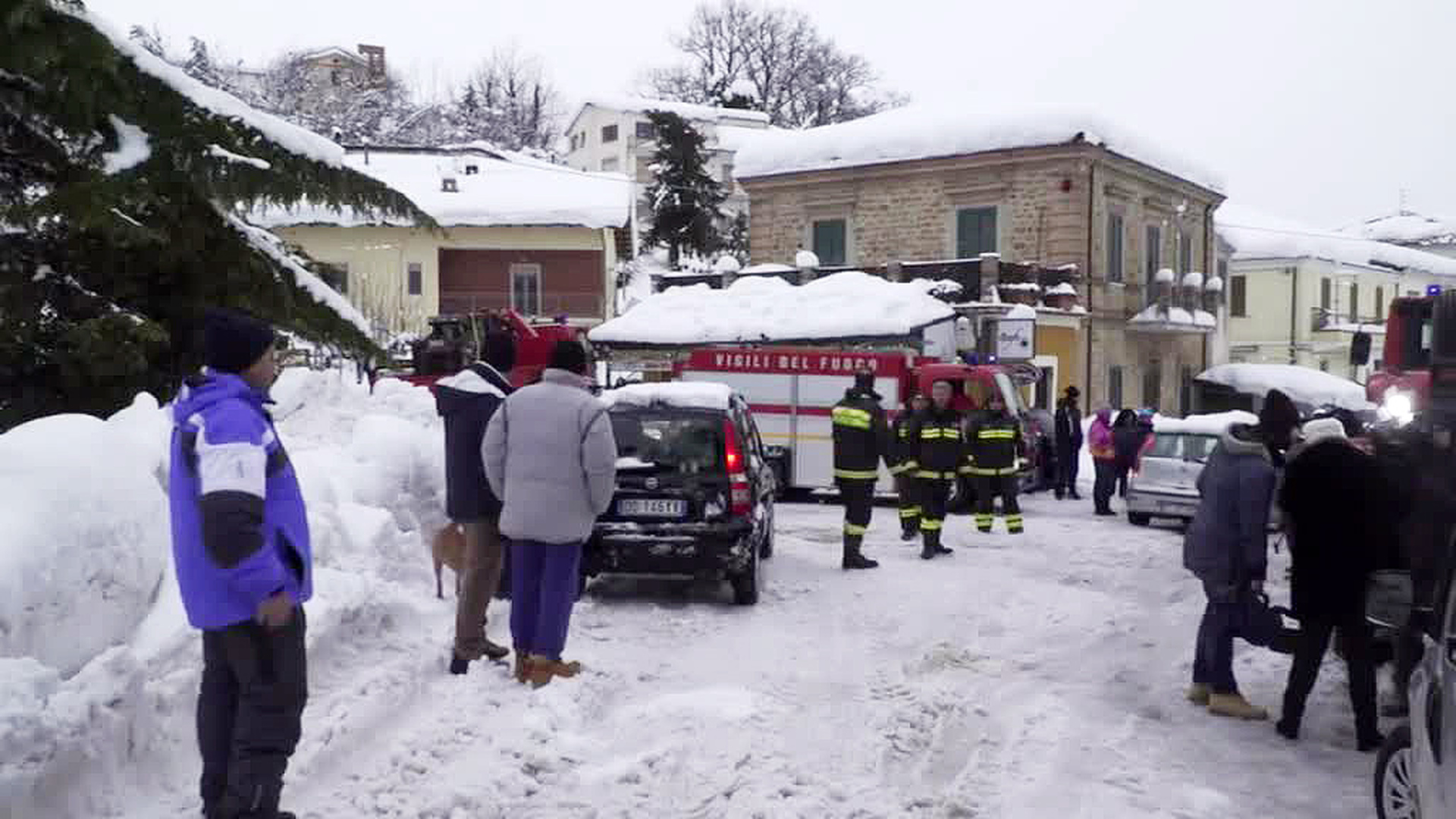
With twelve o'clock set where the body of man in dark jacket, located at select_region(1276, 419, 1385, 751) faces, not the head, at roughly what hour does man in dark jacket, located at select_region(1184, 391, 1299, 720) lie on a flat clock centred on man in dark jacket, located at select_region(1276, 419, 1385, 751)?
man in dark jacket, located at select_region(1184, 391, 1299, 720) is roughly at 10 o'clock from man in dark jacket, located at select_region(1276, 419, 1385, 751).

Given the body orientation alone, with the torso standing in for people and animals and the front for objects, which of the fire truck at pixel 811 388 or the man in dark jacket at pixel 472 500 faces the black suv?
the man in dark jacket

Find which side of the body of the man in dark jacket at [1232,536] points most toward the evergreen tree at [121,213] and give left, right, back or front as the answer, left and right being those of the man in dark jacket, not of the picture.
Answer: back

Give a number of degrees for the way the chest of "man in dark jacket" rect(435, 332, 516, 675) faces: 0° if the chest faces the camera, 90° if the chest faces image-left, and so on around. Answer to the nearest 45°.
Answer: approximately 225°

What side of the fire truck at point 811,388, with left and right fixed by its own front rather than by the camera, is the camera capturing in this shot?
right

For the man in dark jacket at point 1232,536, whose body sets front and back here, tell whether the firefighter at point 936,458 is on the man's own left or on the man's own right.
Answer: on the man's own left

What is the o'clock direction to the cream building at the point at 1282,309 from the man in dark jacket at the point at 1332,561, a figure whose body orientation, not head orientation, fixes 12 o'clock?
The cream building is roughly at 12 o'clock from the man in dark jacket.

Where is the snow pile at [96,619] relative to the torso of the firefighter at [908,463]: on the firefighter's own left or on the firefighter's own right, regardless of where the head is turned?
on the firefighter's own right

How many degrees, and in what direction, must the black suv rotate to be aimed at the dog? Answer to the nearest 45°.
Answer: approximately 135° to its left

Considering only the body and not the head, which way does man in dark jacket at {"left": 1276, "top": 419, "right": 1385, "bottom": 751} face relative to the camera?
away from the camera

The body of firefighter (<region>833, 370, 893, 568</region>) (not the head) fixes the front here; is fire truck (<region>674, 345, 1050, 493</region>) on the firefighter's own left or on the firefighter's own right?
on the firefighter's own left

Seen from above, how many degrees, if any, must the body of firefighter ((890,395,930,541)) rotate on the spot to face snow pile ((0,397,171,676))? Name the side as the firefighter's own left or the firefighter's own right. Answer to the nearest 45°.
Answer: approximately 90° to the firefighter's own right
